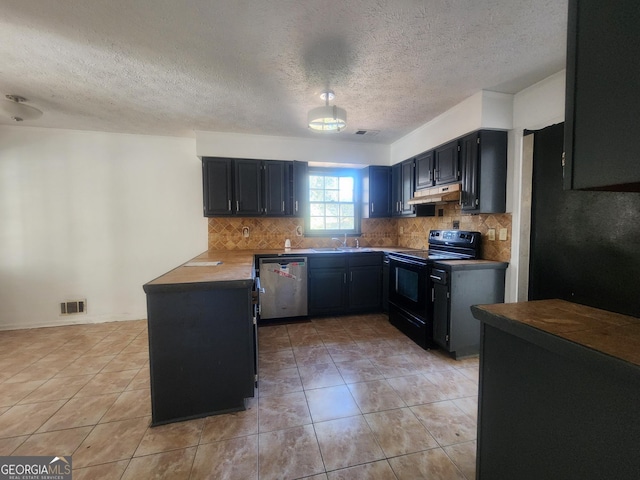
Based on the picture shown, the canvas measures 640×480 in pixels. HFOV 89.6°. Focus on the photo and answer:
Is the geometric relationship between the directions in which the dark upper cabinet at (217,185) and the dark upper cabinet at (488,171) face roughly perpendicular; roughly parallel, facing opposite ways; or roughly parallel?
roughly perpendicular

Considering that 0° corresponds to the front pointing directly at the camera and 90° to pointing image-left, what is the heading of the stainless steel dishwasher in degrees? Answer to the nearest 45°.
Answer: approximately 0°

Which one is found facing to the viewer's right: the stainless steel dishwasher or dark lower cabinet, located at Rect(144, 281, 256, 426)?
the dark lower cabinet

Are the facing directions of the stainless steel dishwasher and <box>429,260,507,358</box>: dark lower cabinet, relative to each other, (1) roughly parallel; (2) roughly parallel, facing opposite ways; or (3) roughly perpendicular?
roughly perpendicular

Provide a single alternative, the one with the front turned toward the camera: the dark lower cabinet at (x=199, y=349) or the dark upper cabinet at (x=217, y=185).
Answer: the dark upper cabinet

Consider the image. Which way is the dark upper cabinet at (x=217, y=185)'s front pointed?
toward the camera

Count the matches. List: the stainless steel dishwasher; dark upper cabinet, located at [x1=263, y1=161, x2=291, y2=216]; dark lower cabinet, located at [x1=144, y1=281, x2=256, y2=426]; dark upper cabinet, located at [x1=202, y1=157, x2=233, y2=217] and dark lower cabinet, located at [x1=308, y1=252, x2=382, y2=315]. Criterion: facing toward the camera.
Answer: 4

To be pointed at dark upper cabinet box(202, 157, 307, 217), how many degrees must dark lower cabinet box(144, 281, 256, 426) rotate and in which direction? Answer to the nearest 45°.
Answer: approximately 90° to its left

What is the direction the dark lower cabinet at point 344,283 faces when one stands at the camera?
facing the viewer

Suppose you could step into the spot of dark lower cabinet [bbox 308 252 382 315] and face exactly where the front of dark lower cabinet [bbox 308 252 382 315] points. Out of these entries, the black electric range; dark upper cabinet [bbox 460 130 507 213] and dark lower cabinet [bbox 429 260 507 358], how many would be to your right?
0

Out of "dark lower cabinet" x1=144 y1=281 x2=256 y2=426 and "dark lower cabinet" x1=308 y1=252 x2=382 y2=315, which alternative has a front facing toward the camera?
"dark lower cabinet" x1=308 y1=252 x2=382 y2=315

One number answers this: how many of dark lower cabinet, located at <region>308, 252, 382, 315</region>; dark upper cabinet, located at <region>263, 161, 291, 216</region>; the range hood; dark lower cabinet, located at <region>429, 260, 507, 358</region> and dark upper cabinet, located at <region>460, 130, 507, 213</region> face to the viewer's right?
0

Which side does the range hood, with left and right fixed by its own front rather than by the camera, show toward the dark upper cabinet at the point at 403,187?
right

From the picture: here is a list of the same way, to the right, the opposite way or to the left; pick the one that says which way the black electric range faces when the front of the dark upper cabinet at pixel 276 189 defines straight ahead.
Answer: to the right

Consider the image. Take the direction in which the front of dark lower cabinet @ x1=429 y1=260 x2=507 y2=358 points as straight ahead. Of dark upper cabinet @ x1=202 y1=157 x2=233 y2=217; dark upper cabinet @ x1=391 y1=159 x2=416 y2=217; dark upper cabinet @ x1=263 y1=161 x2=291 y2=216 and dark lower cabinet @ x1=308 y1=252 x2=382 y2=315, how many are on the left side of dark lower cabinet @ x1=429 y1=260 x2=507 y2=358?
0

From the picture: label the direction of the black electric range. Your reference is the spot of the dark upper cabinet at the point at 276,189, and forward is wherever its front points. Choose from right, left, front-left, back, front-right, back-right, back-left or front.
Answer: front-left

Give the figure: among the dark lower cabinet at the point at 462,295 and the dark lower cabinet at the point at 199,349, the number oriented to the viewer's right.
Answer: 1
